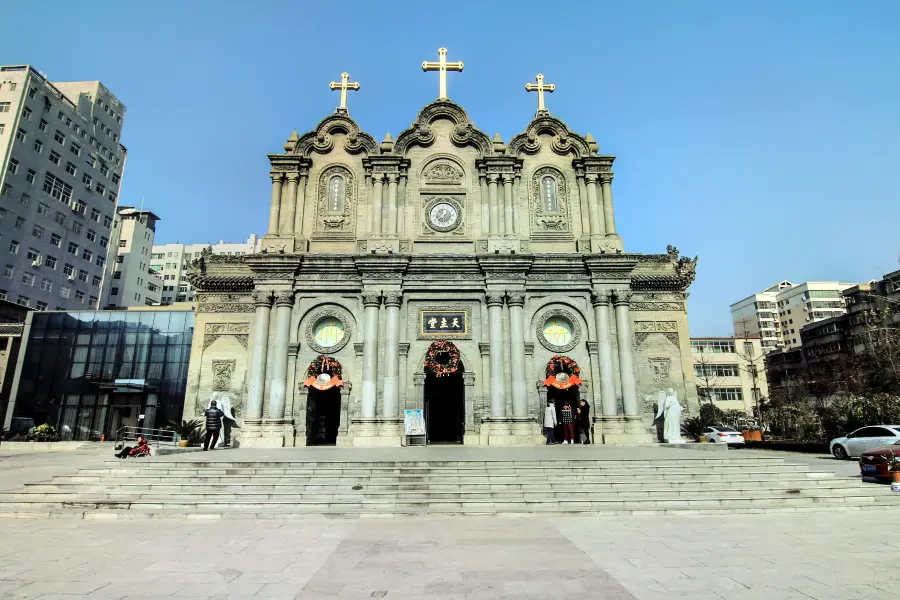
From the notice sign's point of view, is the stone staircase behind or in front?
in front

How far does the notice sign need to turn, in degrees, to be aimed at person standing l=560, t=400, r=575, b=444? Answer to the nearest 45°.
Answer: approximately 90° to its left

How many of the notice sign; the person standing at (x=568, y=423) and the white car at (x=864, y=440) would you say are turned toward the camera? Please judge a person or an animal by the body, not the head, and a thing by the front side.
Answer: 2

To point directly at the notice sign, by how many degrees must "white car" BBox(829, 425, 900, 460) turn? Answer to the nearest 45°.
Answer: approximately 45° to its left

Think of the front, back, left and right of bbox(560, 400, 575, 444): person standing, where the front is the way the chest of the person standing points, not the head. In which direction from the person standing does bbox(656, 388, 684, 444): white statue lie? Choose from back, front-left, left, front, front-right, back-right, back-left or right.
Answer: left

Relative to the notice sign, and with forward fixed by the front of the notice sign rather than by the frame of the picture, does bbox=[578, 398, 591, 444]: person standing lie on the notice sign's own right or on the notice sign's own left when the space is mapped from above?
on the notice sign's own left

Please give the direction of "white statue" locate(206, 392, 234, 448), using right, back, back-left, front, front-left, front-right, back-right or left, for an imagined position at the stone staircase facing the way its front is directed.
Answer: back-right

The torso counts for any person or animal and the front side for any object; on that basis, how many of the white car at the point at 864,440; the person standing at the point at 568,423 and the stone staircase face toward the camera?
2

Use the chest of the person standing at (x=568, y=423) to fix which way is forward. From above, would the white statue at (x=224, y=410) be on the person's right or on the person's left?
on the person's right

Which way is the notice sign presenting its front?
toward the camera

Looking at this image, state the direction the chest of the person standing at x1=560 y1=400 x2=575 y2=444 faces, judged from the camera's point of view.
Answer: toward the camera

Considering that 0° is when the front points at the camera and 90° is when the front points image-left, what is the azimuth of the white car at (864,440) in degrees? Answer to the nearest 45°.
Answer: approximately 90°

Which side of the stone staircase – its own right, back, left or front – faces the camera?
front

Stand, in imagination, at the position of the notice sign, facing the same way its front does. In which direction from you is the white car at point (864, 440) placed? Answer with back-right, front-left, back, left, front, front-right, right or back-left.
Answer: left

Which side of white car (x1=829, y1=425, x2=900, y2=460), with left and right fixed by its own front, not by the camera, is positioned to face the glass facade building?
front
